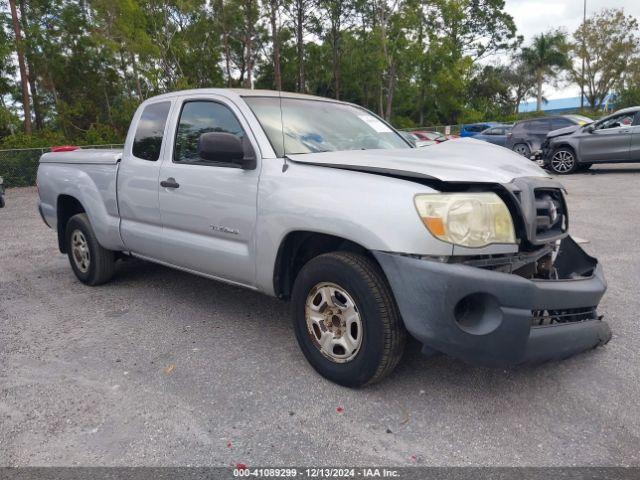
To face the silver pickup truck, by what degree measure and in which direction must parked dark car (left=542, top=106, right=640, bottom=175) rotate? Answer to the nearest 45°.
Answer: approximately 90° to its left

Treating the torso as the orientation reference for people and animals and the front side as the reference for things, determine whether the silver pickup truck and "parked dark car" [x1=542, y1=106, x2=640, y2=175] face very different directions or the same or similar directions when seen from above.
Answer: very different directions

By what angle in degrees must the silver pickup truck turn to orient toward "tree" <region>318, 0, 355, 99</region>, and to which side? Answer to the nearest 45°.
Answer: approximately 135° to its left

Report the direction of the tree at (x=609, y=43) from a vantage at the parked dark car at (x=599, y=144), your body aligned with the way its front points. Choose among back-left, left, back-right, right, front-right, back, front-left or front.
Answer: right

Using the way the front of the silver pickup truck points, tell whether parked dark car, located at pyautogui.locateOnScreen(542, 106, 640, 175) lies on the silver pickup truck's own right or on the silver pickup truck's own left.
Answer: on the silver pickup truck's own left

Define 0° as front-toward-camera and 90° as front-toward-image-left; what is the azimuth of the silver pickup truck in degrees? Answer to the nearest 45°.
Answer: approximately 315°

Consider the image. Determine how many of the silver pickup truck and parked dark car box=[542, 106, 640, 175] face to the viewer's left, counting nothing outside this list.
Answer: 1

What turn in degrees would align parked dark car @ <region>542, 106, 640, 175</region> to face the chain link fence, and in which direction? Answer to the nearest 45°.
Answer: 0° — it already faces it

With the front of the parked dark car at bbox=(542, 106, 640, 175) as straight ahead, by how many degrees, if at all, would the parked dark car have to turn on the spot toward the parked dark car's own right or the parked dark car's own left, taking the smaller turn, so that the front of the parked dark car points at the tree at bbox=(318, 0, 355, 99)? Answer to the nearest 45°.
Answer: approximately 45° to the parked dark car's own right

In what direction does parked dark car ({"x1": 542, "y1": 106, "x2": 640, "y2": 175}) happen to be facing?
to the viewer's left
